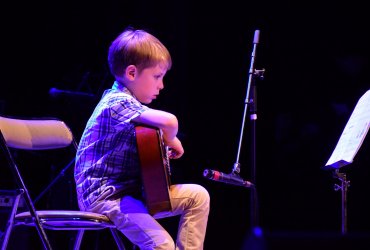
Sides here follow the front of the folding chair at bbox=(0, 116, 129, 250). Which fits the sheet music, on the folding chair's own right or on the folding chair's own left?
on the folding chair's own left

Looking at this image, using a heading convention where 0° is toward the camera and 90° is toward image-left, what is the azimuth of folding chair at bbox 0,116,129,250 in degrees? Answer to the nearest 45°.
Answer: approximately 315°

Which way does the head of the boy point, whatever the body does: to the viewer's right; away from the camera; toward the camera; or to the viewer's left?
to the viewer's right

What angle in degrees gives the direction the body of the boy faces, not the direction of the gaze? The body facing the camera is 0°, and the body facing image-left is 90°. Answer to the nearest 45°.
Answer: approximately 270°
